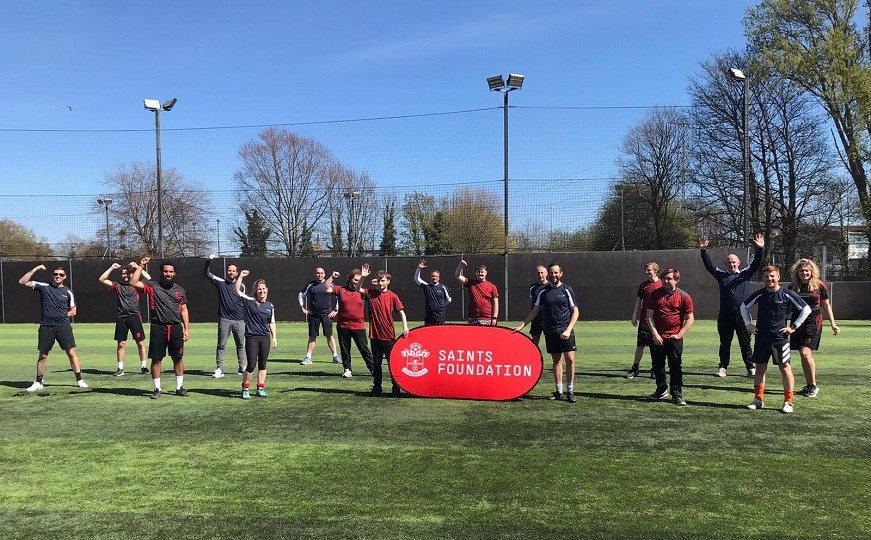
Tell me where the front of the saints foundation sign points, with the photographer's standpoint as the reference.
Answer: facing the viewer

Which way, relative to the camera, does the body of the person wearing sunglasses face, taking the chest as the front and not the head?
toward the camera

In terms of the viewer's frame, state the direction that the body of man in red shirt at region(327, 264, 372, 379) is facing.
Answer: toward the camera

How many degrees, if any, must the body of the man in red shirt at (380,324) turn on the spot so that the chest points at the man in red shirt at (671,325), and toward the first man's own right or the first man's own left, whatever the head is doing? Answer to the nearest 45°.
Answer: approximately 90° to the first man's own left

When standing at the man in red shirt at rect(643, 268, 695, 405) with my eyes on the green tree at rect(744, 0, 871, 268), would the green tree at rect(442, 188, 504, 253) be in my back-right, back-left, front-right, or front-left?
front-left

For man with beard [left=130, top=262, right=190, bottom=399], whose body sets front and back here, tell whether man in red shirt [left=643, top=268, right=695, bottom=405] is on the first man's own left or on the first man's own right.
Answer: on the first man's own left

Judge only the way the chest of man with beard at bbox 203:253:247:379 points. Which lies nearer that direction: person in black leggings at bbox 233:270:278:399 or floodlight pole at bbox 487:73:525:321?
the person in black leggings

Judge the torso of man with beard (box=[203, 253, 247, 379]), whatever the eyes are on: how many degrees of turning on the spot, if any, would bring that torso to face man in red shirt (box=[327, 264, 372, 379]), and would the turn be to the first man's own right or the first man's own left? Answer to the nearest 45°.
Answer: approximately 45° to the first man's own left

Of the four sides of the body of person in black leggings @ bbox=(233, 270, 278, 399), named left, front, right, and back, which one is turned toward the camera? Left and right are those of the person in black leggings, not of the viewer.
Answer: front
